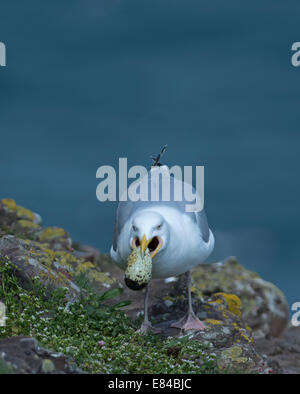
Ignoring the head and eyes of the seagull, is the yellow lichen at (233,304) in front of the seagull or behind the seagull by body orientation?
behind

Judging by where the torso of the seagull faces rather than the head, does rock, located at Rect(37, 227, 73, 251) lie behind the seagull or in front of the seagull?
behind

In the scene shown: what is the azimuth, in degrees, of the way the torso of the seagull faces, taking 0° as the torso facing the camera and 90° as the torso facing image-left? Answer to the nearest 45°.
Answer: approximately 0°
